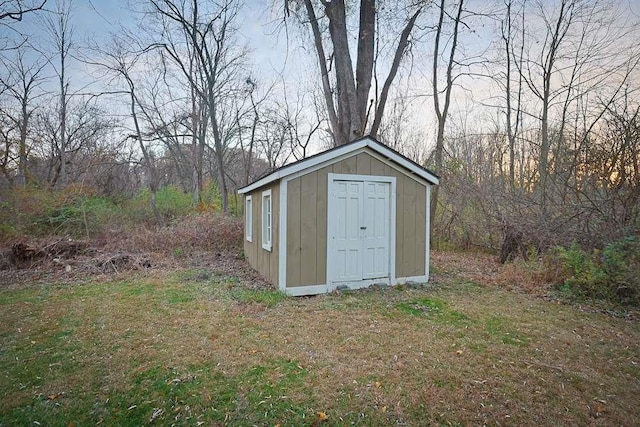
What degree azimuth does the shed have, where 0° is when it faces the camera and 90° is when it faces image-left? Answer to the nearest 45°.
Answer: approximately 315°

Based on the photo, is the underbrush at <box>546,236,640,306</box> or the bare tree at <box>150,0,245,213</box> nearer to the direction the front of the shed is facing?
the underbrush

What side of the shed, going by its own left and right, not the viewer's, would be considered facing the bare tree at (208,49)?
back

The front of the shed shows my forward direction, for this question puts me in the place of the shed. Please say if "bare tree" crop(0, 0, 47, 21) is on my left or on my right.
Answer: on my right

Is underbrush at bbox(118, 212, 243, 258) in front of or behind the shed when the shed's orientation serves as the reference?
behind

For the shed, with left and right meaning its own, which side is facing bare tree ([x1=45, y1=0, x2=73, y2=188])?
back

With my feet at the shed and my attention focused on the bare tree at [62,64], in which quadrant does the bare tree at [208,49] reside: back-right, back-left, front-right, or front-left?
front-right

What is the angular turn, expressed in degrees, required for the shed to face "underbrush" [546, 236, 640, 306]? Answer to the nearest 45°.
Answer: approximately 45° to its left

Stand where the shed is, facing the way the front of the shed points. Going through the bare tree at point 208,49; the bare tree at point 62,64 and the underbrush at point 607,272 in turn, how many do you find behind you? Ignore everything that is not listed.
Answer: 2

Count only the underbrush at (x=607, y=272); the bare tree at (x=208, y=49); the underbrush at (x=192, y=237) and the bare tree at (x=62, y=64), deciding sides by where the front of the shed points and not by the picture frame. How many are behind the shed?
3

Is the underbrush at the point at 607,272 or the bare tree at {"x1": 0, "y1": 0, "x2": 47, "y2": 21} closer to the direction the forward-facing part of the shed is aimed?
the underbrush
